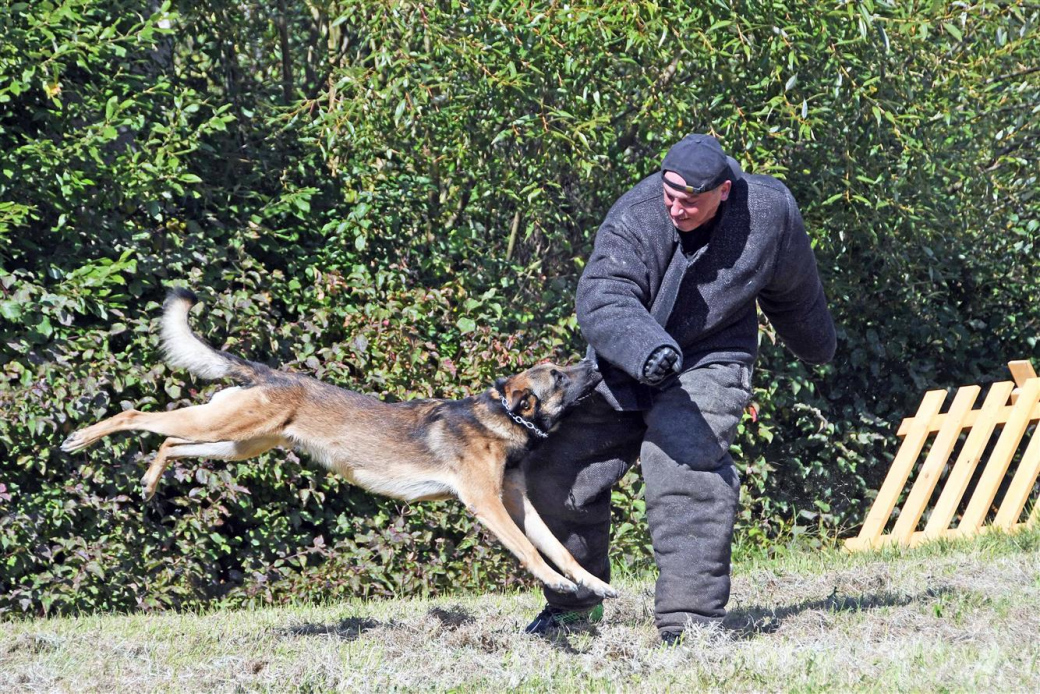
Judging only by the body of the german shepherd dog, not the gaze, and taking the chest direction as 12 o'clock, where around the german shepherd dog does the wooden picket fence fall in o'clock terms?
The wooden picket fence is roughly at 11 o'clock from the german shepherd dog.

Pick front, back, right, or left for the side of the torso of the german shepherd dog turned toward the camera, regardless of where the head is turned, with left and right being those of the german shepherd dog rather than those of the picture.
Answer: right

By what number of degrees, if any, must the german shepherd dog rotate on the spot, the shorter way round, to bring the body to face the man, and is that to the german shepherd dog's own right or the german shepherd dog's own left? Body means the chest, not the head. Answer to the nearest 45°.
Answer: approximately 45° to the german shepherd dog's own right
